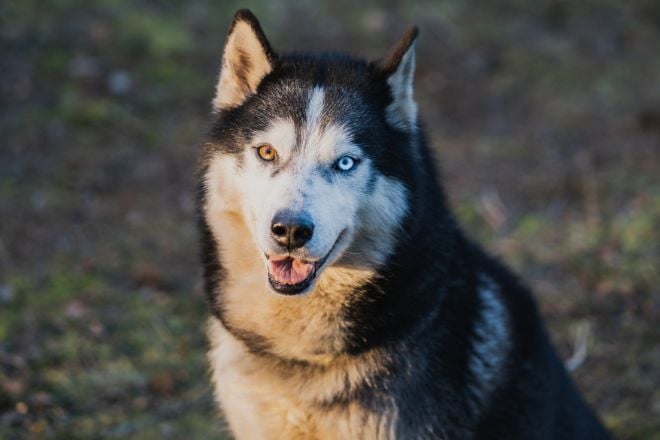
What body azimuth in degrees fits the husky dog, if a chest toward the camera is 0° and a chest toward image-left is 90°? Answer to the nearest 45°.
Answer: approximately 45°
